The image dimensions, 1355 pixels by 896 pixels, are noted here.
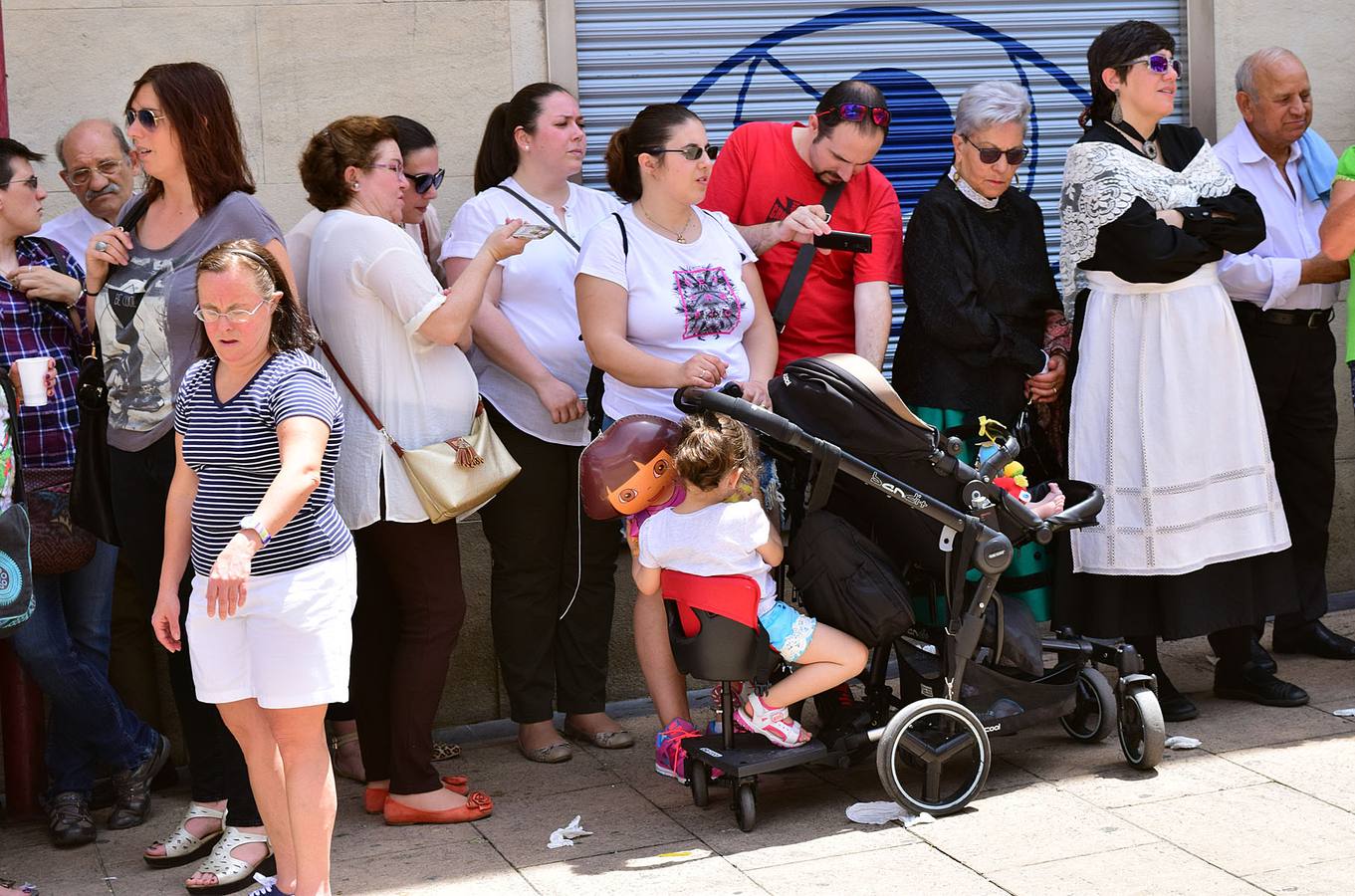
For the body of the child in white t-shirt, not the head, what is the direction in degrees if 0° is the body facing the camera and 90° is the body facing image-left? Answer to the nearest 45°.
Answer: approximately 225°

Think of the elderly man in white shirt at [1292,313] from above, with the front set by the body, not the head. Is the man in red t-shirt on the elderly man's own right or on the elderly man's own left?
on the elderly man's own right

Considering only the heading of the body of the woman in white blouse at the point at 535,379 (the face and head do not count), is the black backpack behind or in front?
in front

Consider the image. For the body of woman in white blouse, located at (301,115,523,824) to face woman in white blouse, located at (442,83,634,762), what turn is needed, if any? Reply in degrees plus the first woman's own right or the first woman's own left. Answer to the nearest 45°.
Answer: approximately 45° to the first woman's own left

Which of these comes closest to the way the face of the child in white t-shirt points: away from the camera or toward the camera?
away from the camera

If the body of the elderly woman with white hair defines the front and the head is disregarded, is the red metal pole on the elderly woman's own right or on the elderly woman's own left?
on the elderly woman's own right

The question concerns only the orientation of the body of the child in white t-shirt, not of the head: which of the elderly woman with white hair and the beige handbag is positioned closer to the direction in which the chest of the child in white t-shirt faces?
the elderly woman with white hair

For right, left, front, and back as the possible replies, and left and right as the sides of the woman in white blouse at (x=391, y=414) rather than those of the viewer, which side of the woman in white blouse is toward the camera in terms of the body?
right

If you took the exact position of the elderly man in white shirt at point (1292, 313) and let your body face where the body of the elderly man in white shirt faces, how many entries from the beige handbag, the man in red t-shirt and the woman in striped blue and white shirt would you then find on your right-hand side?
3

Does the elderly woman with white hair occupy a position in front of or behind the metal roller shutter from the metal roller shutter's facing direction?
in front

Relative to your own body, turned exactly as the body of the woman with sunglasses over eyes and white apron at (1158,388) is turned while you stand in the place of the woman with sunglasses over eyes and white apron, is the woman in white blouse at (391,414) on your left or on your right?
on your right

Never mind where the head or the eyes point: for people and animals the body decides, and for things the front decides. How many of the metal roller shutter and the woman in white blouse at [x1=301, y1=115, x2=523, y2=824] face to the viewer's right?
1

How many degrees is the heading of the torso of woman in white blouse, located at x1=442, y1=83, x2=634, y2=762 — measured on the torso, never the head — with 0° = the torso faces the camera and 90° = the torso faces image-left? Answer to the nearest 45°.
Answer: approximately 315°

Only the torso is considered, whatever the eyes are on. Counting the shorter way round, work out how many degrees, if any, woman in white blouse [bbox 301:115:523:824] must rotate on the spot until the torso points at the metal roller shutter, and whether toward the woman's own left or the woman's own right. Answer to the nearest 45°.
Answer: approximately 45° to the woman's own left

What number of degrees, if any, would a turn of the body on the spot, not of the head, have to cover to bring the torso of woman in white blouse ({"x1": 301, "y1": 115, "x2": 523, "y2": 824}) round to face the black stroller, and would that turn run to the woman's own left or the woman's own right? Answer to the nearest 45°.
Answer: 0° — they already face it
